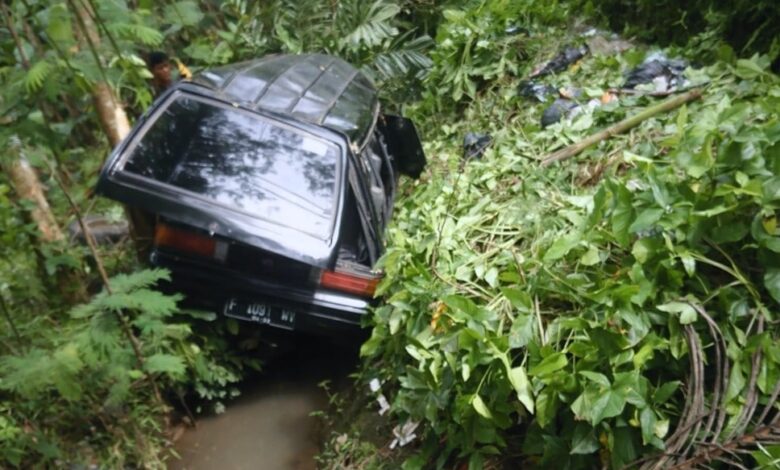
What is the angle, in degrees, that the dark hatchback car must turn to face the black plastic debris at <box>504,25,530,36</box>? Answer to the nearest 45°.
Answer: approximately 45° to its right

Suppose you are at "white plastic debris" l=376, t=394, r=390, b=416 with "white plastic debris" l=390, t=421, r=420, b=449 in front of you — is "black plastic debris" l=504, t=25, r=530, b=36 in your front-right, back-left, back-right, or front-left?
back-left

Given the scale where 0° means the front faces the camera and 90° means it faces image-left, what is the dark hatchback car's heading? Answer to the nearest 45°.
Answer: approximately 180°

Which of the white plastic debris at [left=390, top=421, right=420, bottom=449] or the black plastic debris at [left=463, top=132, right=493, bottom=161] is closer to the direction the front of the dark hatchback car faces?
the black plastic debris

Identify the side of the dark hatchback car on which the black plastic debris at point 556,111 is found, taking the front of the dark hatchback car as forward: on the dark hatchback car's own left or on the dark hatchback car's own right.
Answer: on the dark hatchback car's own right

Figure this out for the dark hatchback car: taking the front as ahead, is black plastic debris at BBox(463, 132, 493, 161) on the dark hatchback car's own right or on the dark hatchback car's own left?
on the dark hatchback car's own right

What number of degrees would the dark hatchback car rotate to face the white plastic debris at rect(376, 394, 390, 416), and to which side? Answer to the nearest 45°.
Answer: approximately 135° to its right

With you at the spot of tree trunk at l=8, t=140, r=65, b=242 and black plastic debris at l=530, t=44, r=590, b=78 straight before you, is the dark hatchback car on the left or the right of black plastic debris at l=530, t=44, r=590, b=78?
right

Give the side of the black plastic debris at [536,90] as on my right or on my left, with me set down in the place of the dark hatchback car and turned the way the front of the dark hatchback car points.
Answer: on my right

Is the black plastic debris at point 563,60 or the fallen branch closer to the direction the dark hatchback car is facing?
the black plastic debris

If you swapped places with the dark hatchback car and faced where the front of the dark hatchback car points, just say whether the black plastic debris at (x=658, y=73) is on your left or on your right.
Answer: on your right

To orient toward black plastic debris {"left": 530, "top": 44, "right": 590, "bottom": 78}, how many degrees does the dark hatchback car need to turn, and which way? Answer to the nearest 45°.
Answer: approximately 45° to its right

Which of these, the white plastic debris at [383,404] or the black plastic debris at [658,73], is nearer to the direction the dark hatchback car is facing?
the black plastic debris

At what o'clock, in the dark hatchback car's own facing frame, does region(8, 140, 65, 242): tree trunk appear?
The tree trunk is roughly at 10 o'clock from the dark hatchback car.
